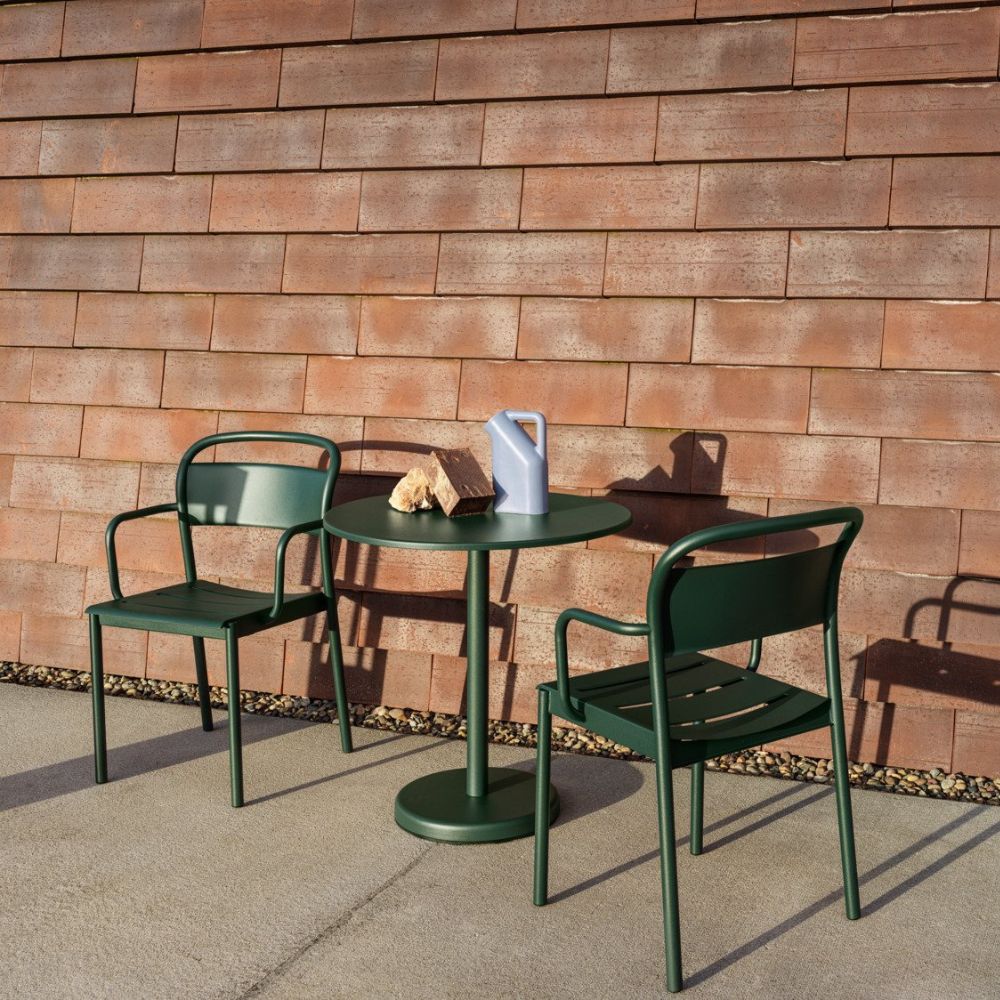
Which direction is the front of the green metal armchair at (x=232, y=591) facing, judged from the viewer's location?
facing the viewer and to the left of the viewer

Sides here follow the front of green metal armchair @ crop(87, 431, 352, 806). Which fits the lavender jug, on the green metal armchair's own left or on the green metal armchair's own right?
on the green metal armchair's own left

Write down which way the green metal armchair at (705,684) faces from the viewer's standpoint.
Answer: facing away from the viewer and to the left of the viewer

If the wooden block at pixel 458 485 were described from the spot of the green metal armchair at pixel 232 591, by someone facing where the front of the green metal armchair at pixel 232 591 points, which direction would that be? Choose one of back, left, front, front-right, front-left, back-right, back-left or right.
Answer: left

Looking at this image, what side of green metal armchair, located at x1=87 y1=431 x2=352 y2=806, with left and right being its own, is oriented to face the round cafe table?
left

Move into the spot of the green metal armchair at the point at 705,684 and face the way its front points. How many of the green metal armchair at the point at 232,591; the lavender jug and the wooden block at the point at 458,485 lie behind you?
0

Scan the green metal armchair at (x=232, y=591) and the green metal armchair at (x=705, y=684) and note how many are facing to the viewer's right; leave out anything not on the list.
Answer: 0

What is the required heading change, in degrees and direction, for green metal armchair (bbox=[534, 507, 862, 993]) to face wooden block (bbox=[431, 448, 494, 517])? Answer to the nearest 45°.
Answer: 0° — it already faces it

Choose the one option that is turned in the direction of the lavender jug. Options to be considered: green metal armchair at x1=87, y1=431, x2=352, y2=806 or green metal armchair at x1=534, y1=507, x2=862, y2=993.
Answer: green metal armchair at x1=534, y1=507, x2=862, y2=993

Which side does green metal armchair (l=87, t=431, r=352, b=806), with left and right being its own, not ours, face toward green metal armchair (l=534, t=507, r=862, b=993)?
left

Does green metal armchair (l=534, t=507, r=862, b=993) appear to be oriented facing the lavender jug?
yes
